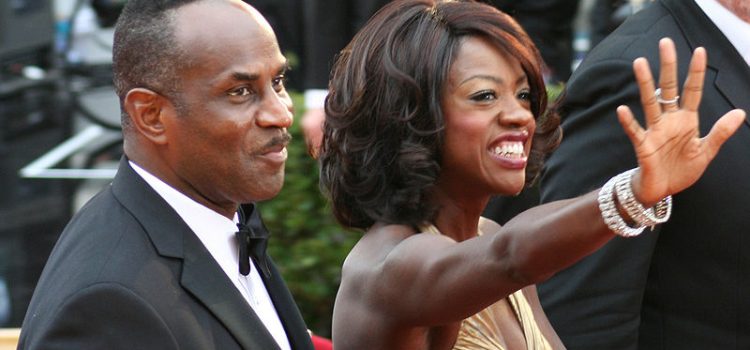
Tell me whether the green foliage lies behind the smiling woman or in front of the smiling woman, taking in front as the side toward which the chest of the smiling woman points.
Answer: behind

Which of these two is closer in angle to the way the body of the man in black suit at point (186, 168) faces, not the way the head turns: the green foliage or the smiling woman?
the smiling woman

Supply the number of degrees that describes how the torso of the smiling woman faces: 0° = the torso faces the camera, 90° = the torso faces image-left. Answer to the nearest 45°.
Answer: approximately 315°

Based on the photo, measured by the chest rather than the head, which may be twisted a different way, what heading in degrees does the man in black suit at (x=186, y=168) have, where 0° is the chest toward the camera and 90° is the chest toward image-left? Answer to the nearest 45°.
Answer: approximately 315°

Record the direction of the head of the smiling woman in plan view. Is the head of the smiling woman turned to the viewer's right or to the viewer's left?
to the viewer's right

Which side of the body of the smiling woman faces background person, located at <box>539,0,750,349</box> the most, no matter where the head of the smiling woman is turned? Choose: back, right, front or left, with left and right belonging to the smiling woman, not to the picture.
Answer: left
